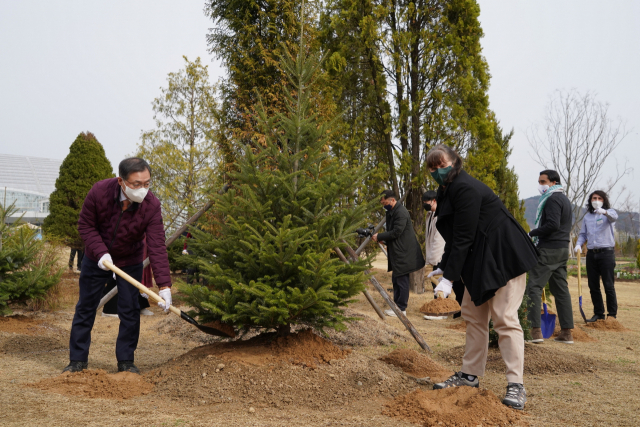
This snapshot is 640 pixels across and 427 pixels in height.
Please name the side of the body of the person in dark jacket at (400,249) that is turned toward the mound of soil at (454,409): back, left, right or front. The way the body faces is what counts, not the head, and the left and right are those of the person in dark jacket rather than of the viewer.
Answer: left

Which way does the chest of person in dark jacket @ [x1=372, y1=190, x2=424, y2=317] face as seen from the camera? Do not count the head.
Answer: to the viewer's left

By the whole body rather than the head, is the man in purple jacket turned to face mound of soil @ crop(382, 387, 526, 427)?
yes

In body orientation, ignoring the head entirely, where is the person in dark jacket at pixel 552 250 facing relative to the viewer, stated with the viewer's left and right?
facing to the left of the viewer

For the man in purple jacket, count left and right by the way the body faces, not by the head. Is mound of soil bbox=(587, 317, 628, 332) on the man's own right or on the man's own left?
on the man's own left

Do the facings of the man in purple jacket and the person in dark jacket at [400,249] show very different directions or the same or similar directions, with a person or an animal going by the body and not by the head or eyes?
very different directions

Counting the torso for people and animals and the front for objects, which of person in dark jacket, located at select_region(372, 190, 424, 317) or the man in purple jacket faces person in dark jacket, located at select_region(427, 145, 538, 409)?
the man in purple jacket

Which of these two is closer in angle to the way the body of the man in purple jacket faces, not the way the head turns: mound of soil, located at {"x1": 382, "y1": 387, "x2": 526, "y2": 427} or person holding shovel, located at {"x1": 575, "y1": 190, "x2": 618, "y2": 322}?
the mound of soil

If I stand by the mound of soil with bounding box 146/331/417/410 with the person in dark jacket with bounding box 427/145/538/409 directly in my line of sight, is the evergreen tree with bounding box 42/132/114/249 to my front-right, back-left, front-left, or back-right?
back-left

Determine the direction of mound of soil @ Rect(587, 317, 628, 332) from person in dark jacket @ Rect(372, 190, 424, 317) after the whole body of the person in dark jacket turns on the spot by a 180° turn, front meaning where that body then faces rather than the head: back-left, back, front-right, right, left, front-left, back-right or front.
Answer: front

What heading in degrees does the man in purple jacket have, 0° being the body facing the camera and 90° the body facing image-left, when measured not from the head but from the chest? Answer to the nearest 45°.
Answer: approximately 315°
